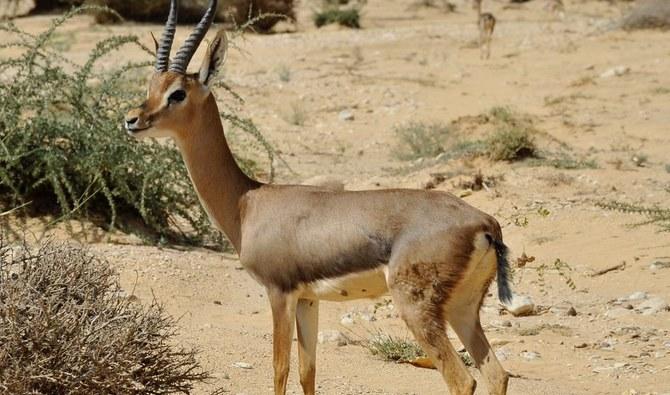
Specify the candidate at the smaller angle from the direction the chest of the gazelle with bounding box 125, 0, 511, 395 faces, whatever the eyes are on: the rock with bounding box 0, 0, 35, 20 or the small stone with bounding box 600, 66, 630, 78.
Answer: the rock

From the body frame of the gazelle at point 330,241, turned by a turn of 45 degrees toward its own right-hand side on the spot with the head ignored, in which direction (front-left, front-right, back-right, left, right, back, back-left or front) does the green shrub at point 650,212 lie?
right

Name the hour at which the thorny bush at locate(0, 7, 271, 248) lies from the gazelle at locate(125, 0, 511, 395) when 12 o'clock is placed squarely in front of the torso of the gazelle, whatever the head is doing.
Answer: The thorny bush is roughly at 2 o'clock from the gazelle.

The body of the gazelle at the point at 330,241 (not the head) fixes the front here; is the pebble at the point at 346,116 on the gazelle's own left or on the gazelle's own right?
on the gazelle's own right

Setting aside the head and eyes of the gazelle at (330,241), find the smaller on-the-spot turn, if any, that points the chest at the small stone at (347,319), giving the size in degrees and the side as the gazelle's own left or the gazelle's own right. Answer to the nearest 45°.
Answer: approximately 90° to the gazelle's own right

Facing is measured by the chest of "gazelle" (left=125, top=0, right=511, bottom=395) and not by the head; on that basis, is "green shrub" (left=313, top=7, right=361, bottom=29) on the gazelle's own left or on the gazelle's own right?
on the gazelle's own right

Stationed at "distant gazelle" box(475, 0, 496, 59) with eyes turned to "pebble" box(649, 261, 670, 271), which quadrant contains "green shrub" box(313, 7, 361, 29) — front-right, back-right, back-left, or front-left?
back-right

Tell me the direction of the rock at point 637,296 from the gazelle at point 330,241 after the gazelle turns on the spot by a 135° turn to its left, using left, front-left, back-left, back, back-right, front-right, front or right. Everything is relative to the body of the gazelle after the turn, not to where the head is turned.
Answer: left

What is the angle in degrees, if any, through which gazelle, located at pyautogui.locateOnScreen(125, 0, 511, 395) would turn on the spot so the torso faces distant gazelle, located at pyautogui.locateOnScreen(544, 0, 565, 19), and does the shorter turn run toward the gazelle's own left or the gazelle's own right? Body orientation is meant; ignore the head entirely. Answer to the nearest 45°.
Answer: approximately 90° to the gazelle's own right

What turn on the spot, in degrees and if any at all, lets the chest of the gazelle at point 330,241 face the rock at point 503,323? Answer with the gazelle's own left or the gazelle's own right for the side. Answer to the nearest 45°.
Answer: approximately 135° to the gazelle's own right

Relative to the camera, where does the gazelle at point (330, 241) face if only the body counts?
to the viewer's left
